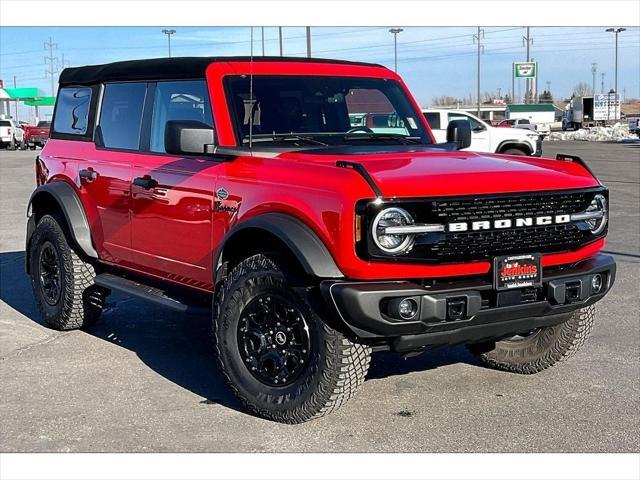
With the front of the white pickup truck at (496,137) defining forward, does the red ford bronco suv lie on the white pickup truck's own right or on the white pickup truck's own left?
on the white pickup truck's own right

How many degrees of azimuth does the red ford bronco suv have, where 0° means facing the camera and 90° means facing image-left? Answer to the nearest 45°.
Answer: approximately 315°

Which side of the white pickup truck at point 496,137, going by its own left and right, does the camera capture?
right

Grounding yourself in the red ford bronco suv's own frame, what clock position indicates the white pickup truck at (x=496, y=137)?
The white pickup truck is roughly at 8 o'clock from the red ford bronco suv.
